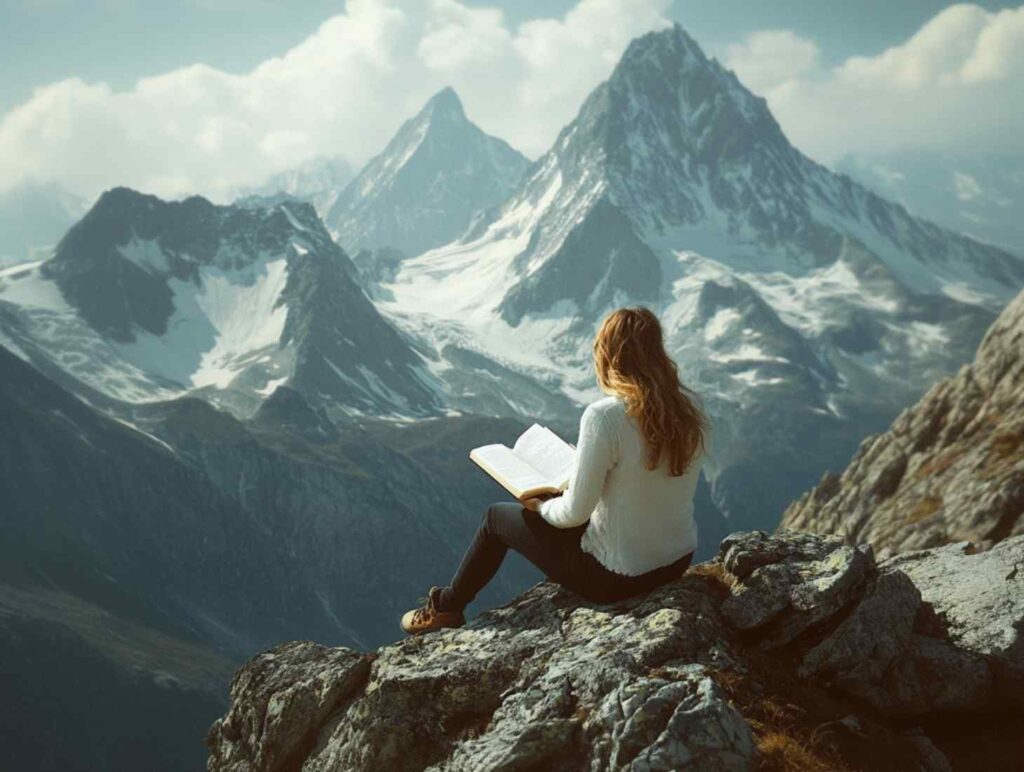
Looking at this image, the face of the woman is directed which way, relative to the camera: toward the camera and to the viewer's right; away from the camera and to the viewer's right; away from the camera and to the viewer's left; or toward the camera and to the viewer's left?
away from the camera and to the viewer's left

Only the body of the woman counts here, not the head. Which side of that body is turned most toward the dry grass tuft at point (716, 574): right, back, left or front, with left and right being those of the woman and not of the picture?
right

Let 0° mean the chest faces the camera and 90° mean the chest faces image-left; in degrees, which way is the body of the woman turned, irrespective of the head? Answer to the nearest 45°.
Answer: approximately 135°

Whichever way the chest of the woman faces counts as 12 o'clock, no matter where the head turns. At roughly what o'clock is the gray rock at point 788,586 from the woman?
The gray rock is roughly at 4 o'clock from the woman.

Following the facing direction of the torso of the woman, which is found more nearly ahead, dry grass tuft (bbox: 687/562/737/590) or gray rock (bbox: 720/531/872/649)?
the dry grass tuft

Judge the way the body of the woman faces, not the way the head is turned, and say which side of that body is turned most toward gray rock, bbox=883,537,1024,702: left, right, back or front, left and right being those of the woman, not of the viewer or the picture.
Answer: right

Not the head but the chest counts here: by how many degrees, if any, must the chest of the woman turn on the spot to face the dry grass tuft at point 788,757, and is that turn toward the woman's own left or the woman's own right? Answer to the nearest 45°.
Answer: approximately 180°
